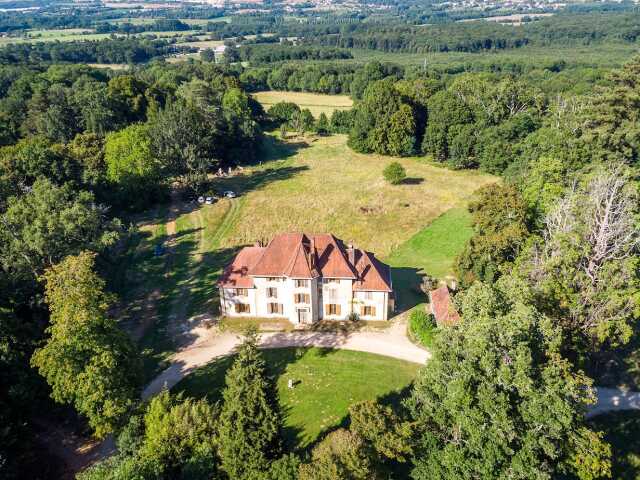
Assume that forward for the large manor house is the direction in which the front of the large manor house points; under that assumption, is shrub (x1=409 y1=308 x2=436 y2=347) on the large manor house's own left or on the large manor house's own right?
on the large manor house's own left

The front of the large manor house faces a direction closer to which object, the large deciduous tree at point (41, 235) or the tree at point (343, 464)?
the tree

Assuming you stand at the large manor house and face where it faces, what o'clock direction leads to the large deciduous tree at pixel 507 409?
The large deciduous tree is roughly at 11 o'clock from the large manor house.

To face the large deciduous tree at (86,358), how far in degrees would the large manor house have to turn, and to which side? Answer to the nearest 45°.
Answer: approximately 45° to its right

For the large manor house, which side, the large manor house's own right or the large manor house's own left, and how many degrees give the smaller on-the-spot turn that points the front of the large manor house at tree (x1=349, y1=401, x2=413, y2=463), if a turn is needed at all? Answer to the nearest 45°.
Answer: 0° — it already faces it

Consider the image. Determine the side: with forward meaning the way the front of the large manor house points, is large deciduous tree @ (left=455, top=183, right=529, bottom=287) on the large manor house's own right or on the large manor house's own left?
on the large manor house's own left

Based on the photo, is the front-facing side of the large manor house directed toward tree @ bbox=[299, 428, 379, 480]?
yes

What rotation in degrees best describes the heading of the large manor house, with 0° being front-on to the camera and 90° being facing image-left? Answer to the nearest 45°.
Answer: approximately 0°

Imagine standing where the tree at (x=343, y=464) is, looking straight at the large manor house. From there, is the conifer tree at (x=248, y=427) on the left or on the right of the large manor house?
left
